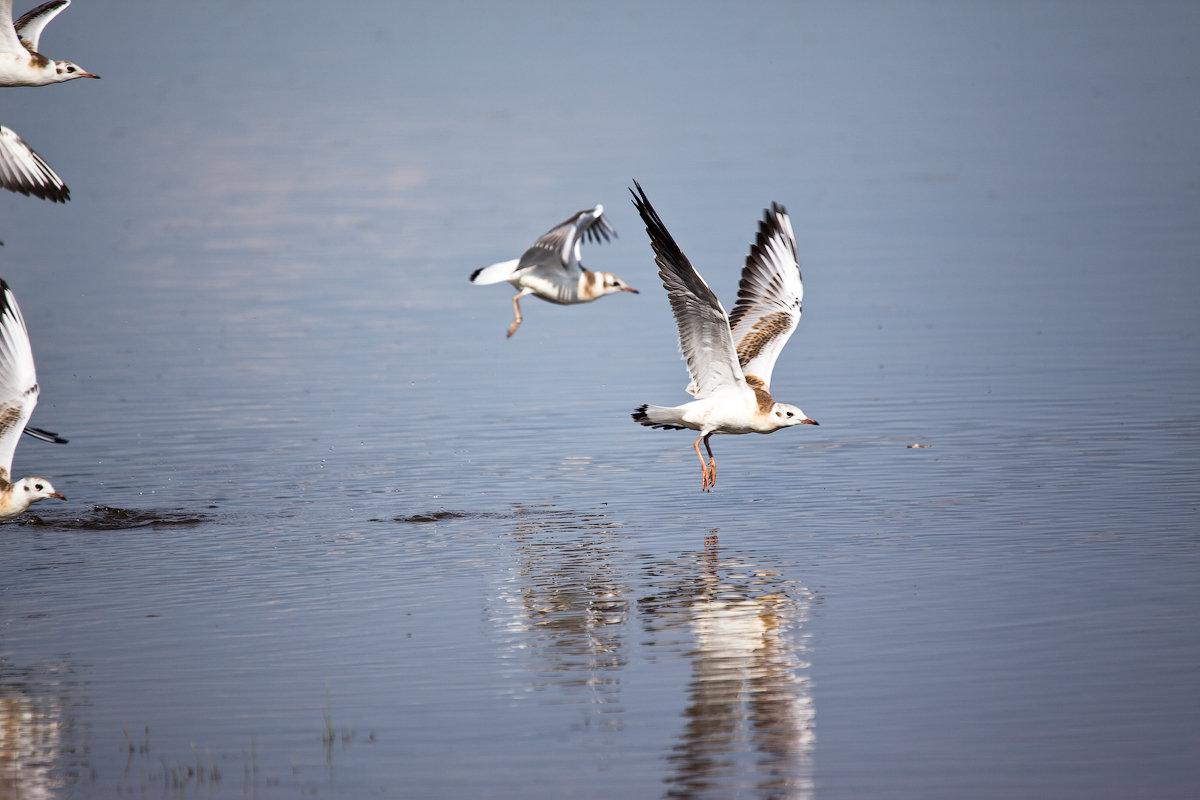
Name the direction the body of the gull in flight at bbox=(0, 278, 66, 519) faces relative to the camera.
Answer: to the viewer's right

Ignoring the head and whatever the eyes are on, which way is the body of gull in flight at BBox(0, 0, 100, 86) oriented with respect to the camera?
to the viewer's right

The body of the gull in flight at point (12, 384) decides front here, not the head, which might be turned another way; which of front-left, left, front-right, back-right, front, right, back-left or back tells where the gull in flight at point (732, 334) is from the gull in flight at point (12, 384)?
front

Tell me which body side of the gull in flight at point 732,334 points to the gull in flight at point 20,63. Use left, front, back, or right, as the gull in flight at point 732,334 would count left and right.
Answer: back

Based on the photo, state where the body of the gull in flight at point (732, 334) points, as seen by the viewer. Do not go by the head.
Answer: to the viewer's right

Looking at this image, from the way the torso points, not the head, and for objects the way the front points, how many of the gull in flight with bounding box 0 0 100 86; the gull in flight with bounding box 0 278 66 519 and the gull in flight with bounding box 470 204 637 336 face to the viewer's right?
3

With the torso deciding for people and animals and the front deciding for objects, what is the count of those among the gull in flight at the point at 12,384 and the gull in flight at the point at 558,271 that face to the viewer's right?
2

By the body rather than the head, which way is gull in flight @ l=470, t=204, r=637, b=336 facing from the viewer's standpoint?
to the viewer's right

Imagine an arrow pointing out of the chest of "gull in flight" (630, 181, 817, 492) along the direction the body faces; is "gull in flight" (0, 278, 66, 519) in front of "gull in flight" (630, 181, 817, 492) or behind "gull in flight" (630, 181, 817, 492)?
behind
